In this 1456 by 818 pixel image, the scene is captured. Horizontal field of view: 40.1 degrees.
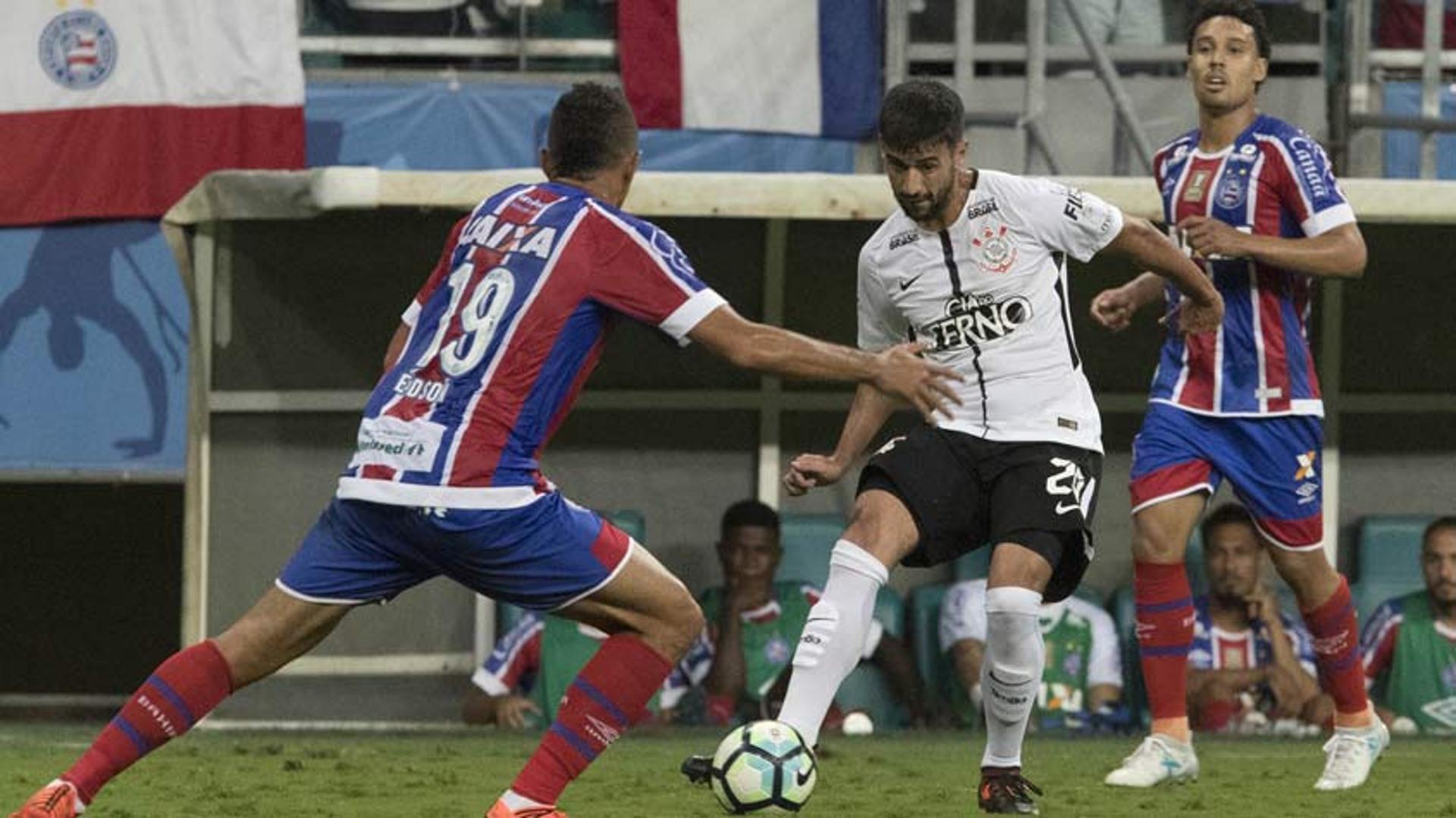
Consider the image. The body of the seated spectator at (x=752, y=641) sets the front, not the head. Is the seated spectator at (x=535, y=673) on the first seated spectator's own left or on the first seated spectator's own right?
on the first seated spectator's own right

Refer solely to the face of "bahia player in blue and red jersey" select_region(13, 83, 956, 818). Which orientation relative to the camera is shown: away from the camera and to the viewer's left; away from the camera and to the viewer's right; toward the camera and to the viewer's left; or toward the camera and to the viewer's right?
away from the camera and to the viewer's right

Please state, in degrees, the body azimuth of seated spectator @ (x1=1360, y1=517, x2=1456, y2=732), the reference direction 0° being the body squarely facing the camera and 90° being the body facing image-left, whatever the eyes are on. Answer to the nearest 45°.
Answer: approximately 0°

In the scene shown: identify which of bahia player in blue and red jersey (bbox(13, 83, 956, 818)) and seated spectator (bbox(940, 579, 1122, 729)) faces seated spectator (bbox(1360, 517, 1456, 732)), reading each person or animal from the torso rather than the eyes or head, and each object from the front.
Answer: the bahia player in blue and red jersey

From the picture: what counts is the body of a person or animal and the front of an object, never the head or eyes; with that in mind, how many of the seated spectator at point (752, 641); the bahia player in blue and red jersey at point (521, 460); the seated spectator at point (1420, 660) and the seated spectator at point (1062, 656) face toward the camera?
3

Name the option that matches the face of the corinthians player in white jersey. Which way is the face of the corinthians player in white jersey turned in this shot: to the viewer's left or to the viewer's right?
to the viewer's left

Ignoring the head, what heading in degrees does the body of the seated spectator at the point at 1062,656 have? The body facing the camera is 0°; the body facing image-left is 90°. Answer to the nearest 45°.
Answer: approximately 0°
